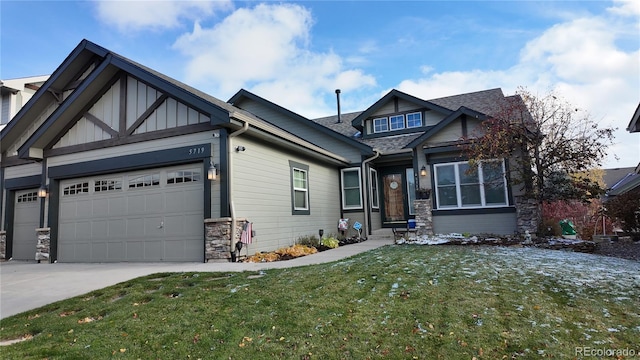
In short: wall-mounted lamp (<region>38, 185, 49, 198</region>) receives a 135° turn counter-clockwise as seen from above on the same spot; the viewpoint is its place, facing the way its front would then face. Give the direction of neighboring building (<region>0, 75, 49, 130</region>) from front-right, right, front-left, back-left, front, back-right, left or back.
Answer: left

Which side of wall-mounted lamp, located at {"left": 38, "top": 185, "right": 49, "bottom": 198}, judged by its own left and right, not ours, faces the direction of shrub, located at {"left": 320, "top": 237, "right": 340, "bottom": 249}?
left

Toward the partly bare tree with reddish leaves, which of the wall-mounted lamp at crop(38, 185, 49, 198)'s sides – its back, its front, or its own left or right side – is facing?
left

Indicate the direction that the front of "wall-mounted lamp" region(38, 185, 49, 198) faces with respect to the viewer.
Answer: facing the viewer and to the left of the viewer

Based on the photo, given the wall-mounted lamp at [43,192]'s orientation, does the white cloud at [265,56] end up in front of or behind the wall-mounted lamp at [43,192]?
behind
